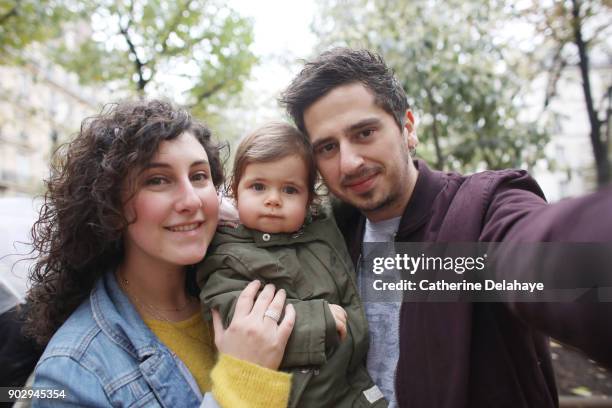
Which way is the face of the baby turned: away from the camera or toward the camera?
toward the camera

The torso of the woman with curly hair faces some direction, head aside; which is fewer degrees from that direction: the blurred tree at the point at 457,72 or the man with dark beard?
the man with dark beard

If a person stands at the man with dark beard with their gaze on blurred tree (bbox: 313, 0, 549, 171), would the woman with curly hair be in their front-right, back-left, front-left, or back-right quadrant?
back-left

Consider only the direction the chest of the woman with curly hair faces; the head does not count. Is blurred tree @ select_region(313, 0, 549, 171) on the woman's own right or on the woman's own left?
on the woman's own left

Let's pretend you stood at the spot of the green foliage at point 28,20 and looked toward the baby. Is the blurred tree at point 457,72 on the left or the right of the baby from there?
left

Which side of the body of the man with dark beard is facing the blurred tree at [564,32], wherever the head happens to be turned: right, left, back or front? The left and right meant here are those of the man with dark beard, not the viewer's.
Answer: back

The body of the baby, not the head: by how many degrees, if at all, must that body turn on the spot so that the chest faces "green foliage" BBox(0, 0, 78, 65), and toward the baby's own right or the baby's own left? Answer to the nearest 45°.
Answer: approximately 135° to the baby's own right

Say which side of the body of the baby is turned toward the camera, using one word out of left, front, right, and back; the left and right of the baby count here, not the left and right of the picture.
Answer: front

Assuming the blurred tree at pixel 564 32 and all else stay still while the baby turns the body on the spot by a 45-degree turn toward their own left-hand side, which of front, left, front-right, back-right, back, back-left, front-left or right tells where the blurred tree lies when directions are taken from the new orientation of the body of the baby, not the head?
left

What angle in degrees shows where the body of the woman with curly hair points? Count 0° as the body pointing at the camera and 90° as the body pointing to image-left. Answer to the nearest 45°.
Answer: approximately 315°

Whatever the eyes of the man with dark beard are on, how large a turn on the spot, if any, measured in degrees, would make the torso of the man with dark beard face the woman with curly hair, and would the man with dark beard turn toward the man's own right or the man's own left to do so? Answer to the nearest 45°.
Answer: approximately 45° to the man's own right

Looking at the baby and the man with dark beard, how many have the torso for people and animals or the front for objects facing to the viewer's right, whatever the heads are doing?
0

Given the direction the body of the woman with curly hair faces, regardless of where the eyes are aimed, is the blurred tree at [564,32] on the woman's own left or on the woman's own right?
on the woman's own left

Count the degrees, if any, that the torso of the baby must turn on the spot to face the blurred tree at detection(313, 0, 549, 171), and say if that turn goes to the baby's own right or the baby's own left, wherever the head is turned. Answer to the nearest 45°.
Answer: approximately 135° to the baby's own left

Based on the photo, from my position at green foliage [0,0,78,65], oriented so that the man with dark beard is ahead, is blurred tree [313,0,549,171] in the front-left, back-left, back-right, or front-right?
front-left

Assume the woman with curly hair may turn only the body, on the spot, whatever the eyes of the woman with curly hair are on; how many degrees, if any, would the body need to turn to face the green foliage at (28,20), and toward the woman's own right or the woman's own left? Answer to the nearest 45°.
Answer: approximately 135° to the woman's own left
